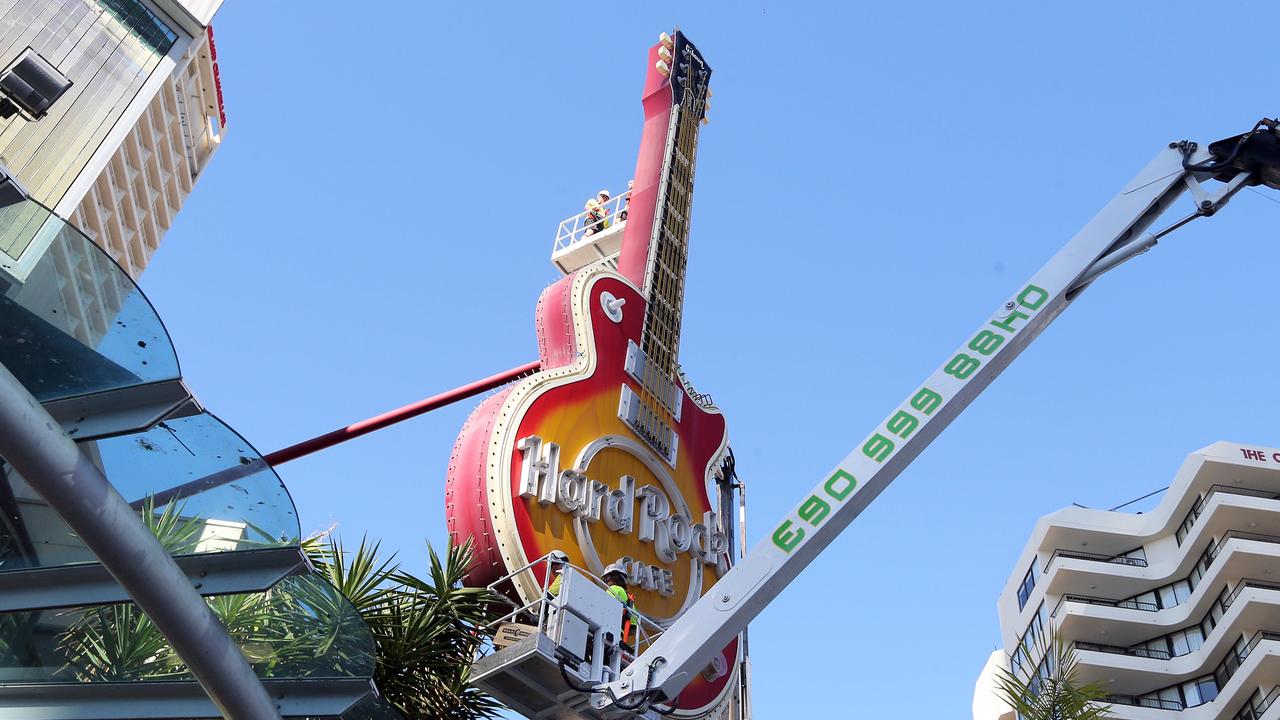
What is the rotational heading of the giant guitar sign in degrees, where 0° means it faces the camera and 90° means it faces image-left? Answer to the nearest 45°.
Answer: approximately 315°

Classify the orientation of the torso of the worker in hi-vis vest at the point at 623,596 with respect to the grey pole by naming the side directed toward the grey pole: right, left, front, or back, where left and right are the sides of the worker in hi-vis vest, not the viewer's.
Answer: left

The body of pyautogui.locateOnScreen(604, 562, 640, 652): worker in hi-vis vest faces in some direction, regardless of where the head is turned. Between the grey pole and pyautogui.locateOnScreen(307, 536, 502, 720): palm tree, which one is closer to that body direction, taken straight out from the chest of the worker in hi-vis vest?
the palm tree

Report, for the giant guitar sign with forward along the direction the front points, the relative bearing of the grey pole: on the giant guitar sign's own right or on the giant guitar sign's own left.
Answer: on the giant guitar sign's own right
